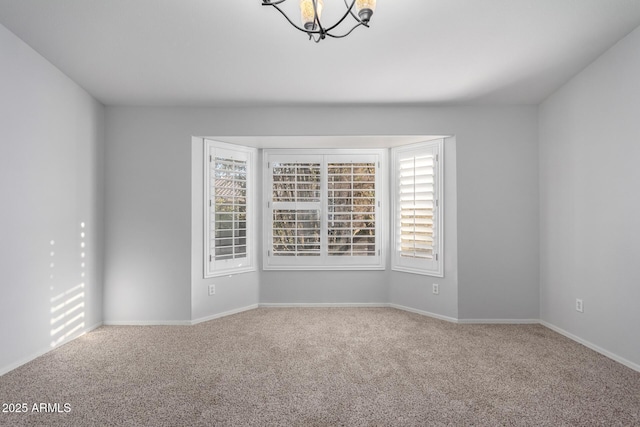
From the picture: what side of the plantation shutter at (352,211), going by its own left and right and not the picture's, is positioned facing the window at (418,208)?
left

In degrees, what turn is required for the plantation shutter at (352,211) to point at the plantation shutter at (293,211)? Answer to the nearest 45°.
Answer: approximately 90° to its right

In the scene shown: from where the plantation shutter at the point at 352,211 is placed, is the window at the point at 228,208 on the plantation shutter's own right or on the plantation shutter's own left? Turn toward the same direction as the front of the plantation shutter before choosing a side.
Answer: on the plantation shutter's own right

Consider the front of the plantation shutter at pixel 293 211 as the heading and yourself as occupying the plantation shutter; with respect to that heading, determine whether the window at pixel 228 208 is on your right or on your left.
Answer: on your right

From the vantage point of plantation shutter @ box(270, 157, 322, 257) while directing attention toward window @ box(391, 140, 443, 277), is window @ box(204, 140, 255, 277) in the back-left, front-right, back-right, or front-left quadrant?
back-right

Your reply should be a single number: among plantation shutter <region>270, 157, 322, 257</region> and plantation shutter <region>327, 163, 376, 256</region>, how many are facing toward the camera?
2

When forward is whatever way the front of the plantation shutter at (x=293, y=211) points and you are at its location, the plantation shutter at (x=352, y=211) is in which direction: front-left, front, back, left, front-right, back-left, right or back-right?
left

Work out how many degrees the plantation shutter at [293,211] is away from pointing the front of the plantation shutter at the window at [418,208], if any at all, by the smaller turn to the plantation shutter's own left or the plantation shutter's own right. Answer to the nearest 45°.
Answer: approximately 90° to the plantation shutter's own left

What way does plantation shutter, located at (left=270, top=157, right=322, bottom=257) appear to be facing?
toward the camera
